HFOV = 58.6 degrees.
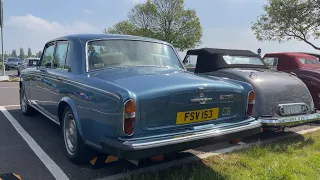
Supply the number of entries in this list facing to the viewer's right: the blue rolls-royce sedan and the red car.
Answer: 0

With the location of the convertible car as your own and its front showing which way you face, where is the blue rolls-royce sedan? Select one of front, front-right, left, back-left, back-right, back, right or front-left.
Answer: left

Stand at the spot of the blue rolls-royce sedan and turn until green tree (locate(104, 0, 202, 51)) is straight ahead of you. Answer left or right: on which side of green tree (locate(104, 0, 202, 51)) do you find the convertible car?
right

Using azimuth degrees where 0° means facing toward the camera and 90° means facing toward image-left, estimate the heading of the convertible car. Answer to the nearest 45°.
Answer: approximately 135°

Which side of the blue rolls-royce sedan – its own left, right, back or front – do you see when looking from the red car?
right

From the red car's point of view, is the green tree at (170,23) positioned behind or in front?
in front

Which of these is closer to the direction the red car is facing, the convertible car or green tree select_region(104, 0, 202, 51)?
the green tree

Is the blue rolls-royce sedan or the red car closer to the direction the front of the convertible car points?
the red car

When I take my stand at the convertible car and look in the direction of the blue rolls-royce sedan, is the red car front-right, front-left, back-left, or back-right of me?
back-right

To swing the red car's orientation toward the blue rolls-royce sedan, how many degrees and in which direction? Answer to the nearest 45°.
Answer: approximately 135° to its left

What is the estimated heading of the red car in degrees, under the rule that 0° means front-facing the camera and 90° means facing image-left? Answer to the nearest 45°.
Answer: approximately 135°

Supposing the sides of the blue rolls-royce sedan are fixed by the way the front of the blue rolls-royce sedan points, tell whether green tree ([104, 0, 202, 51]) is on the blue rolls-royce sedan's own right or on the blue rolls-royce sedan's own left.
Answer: on the blue rolls-royce sedan's own right

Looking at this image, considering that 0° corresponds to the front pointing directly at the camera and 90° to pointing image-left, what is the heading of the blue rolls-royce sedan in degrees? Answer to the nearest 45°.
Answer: approximately 135°

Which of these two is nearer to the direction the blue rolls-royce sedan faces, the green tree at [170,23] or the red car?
the green tree
